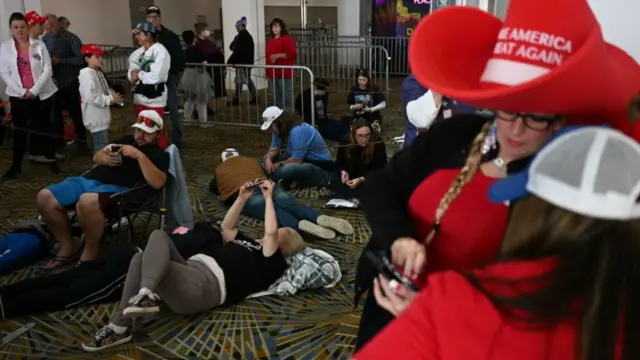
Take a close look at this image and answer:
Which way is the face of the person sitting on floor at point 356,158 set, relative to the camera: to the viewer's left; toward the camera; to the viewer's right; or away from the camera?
toward the camera

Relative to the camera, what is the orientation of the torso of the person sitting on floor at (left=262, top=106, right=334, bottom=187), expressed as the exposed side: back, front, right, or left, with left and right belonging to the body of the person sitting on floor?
left

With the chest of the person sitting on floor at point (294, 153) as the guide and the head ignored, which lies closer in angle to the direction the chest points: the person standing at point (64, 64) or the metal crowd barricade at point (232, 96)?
the person standing

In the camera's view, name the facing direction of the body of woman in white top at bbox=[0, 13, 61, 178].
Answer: toward the camera

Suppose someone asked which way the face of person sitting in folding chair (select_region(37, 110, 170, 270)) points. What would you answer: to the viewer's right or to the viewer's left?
to the viewer's left

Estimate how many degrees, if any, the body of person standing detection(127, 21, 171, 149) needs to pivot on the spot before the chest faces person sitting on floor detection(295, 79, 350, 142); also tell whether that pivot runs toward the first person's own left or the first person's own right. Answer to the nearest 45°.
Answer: approximately 180°

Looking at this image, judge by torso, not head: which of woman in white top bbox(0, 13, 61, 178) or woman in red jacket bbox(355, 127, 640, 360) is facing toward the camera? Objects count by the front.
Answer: the woman in white top

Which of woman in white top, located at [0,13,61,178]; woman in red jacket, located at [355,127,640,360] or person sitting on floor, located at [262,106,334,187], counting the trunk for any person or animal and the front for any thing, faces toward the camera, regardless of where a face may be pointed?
the woman in white top

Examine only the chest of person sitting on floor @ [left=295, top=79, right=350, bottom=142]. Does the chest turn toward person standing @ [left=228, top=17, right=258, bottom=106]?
no

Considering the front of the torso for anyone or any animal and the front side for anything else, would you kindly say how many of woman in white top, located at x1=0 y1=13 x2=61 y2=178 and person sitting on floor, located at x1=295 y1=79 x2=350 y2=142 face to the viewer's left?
0

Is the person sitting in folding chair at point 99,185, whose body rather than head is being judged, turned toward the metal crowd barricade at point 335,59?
no

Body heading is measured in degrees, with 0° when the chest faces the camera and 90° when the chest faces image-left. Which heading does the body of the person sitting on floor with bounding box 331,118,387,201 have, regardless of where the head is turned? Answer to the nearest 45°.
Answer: approximately 45°

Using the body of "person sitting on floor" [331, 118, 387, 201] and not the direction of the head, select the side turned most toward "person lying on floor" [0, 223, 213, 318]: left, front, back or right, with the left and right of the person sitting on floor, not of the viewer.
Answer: front

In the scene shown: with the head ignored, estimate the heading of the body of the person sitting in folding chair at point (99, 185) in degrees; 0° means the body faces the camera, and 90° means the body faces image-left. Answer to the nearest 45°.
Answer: approximately 45°

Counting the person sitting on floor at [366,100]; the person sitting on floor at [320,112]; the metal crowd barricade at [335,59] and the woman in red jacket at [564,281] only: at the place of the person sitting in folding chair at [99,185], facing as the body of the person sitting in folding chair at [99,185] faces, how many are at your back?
3
